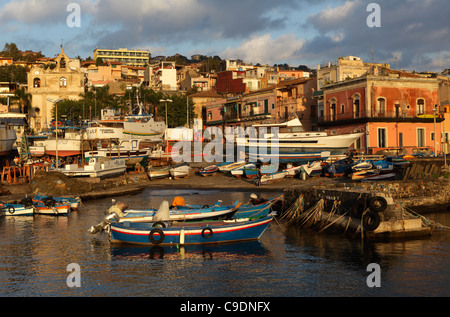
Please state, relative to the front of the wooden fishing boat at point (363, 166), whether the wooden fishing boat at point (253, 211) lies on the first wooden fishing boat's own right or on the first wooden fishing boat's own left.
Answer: on the first wooden fishing boat's own left

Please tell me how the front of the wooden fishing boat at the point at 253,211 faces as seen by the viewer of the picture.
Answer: facing to the right of the viewer

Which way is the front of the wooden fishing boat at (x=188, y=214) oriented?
to the viewer's right

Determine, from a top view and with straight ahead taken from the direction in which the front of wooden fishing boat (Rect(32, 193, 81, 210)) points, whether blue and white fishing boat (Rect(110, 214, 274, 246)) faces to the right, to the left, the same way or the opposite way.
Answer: the opposite way

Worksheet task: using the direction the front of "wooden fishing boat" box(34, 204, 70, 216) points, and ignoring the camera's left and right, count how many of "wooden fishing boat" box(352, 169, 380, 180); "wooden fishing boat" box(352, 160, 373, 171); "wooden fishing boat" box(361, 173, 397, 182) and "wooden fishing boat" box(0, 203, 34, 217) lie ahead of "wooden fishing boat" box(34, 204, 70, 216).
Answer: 3

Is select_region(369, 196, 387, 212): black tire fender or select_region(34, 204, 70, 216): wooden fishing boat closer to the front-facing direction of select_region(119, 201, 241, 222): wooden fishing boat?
the black tire fender

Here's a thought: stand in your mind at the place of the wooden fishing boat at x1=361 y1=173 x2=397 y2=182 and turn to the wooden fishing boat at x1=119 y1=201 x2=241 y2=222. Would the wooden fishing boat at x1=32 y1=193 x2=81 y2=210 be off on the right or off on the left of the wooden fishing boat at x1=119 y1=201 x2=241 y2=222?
right

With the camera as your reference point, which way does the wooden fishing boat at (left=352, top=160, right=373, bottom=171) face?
facing to the left of the viewer

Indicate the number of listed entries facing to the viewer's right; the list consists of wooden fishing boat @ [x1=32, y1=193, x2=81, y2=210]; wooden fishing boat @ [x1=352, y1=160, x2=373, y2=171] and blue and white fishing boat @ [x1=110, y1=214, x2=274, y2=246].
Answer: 1
